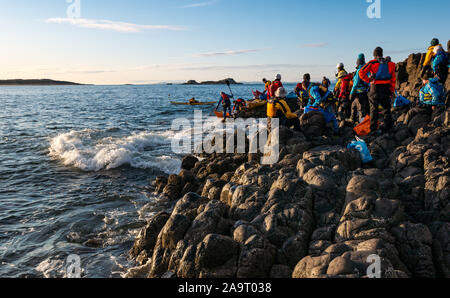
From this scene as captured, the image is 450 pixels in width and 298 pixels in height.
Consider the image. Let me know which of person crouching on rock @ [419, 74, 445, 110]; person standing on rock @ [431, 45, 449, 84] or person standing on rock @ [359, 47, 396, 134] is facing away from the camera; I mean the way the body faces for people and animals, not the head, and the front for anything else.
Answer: person standing on rock @ [359, 47, 396, 134]

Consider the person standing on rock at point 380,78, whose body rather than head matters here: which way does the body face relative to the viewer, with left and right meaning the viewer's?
facing away from the viewer

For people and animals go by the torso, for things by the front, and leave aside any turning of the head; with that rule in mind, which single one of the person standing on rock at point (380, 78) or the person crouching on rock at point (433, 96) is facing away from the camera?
the person standing on rock at point (380, 78)

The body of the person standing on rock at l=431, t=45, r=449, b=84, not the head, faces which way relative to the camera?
to the viewer's left

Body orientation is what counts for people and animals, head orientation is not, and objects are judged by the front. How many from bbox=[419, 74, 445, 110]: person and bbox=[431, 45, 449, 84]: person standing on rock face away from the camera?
0

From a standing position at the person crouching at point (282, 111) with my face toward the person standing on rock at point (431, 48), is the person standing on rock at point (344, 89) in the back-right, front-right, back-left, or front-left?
front-left

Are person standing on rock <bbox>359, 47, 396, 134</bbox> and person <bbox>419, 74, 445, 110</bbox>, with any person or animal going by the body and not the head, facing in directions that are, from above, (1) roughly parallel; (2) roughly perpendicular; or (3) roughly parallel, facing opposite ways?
roughly perpendicular

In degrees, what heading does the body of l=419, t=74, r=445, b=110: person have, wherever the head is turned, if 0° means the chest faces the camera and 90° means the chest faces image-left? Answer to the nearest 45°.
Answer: approximately 90°

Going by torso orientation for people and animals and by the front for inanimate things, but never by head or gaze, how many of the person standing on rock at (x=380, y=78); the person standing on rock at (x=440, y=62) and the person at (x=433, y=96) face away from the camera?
1

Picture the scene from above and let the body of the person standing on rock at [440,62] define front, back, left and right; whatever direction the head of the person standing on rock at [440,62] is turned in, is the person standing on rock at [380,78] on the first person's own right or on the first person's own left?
on the first person's own left

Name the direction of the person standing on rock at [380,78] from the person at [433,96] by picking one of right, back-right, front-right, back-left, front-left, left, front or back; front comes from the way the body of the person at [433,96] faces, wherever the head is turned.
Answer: front-left
